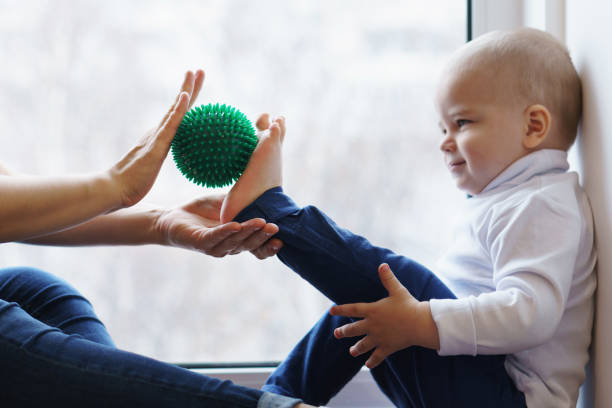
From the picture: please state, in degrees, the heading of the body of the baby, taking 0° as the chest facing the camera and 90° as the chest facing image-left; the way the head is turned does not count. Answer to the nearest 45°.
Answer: approximately 90°

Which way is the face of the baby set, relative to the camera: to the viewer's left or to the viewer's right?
to the viewer's left
